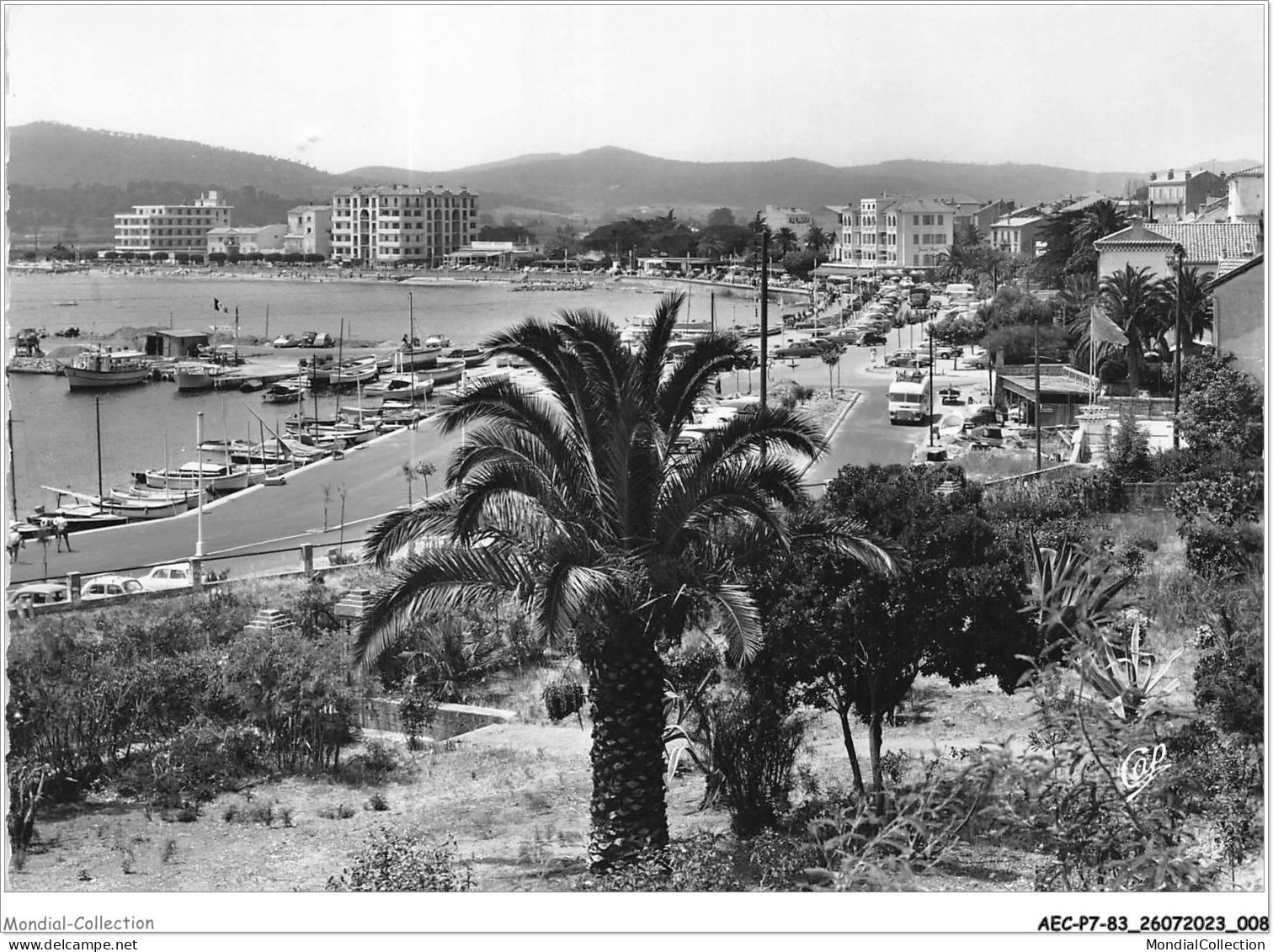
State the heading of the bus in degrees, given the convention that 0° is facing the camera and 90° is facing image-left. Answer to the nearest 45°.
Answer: approximately 0°

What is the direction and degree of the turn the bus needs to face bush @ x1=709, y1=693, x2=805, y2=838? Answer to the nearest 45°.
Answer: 0° — it already faces it

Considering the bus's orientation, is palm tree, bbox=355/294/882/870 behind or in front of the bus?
in front

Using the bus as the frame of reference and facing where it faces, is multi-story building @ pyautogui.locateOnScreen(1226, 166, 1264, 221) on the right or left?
on its left

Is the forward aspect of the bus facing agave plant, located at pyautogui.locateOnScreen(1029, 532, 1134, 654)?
yes

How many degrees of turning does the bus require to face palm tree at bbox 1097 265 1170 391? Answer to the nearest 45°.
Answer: approximately 135° to its left

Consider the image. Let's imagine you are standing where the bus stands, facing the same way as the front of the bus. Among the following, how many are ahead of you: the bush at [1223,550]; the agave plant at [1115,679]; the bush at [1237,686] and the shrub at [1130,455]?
4

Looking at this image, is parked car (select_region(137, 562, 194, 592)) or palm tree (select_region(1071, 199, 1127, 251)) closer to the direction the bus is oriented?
the parked car

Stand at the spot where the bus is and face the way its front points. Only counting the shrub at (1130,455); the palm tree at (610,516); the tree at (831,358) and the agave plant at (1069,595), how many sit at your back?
1

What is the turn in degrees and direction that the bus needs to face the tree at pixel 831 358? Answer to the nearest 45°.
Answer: approximately 180°

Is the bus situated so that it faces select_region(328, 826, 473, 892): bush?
yes

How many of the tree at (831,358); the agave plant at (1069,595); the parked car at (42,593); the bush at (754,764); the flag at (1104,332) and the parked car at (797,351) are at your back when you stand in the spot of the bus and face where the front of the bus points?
2

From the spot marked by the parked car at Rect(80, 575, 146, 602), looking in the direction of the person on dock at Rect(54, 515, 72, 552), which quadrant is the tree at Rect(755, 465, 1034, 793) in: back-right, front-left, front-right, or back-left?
back-right
